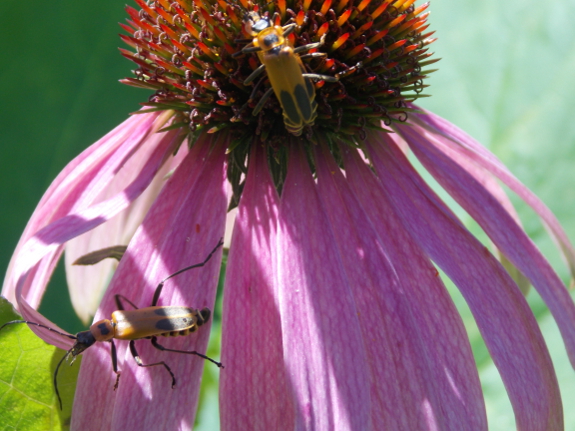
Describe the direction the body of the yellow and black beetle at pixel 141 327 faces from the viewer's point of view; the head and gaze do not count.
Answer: to the viewer's left

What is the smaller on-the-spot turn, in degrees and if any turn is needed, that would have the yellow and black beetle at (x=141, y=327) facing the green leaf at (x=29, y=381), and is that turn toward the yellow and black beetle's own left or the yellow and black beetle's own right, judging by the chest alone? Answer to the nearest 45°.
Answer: approximately 45° to the yellow and black beetle's own right
